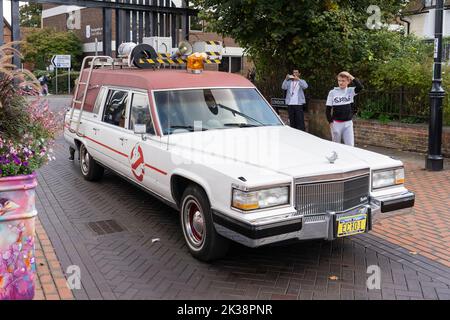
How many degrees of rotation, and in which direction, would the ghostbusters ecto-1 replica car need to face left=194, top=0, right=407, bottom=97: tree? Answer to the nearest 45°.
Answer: approximately 135° to its left

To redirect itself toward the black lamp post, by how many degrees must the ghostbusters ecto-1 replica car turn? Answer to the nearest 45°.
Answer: approximately 90° to its left

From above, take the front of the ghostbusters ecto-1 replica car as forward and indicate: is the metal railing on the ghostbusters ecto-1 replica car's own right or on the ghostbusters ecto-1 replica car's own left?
on the ghostbusters ecto-1 replica car's own left

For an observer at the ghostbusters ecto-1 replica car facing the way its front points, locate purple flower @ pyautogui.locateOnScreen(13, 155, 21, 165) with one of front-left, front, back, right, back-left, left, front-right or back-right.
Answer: right

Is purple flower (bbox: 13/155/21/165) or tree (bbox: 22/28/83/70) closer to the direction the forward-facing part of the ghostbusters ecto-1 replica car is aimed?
the purple flower

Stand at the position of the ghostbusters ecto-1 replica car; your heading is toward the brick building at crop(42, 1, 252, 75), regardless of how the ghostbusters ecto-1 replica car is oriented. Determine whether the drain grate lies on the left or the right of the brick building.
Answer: left

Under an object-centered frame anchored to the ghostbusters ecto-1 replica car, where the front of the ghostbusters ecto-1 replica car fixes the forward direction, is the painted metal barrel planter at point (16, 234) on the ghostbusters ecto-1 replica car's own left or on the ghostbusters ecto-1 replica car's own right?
on the ghostbusters ecto-1 replica car's own right

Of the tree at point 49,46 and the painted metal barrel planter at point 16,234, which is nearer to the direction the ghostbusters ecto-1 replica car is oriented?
the painted metal barrel planter

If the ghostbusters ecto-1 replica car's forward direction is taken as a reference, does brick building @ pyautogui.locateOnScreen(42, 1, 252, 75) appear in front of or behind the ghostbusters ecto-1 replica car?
behind

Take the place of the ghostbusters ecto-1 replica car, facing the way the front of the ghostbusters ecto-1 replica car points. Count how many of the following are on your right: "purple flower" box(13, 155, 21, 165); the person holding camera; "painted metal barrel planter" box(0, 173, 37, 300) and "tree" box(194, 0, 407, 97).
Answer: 2

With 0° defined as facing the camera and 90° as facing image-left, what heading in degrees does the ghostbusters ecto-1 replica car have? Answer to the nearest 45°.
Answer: approximately 315°
